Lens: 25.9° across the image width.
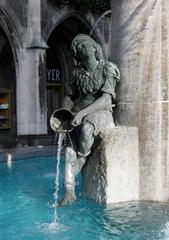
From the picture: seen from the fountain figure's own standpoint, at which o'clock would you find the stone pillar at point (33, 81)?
The stone pillar is roughly at 4 o'clock from the fountain figure.

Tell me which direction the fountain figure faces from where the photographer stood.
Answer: facing the viewer and to the left of the viewer
